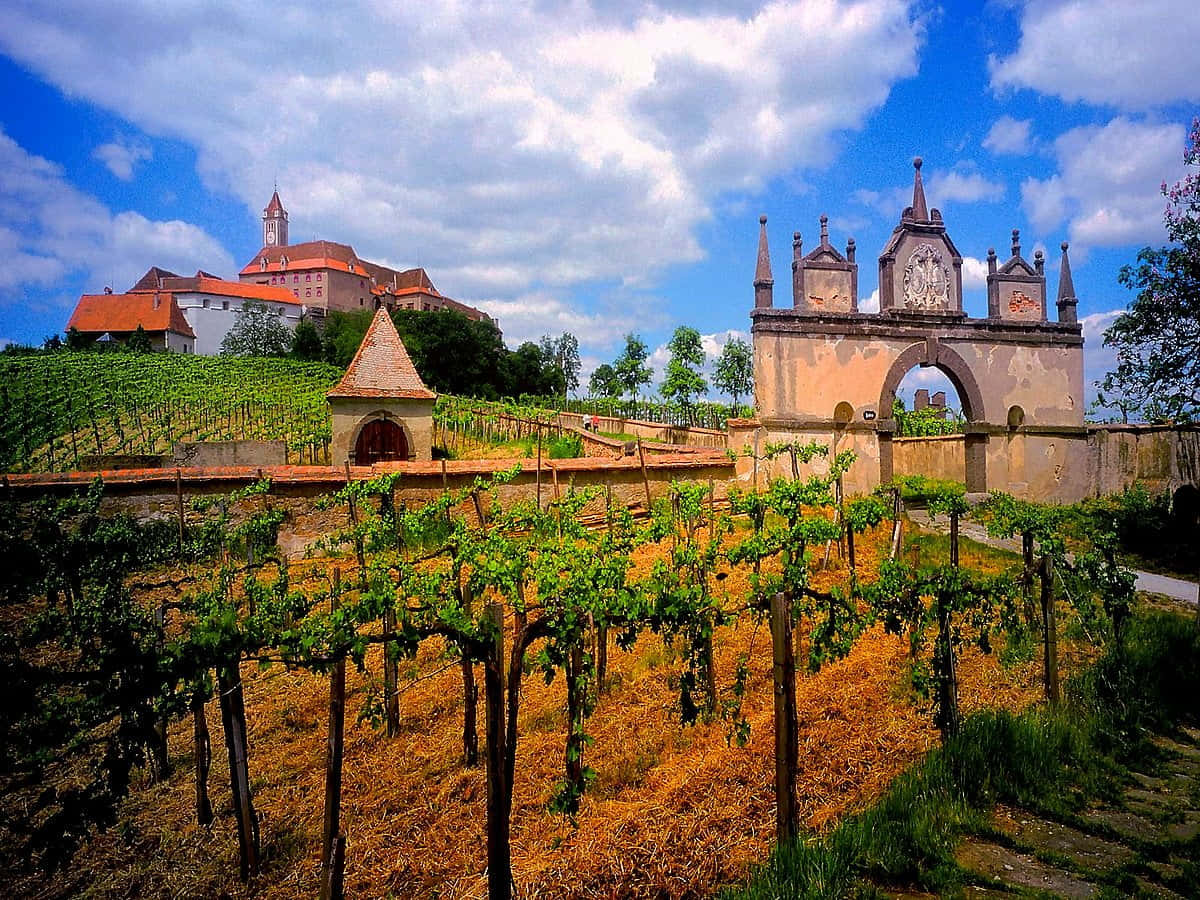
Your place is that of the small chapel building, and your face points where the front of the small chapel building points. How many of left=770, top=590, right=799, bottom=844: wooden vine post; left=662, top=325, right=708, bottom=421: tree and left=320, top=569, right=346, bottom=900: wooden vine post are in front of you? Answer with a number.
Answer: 2

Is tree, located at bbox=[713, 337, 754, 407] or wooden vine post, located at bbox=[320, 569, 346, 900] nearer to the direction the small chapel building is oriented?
the wooden vine post

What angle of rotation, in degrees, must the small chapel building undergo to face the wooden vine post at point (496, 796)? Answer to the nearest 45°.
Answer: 0° — it already faces it

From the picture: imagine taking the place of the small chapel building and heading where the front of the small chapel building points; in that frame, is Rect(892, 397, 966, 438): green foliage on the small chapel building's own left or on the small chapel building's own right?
on the small chapel building's own left

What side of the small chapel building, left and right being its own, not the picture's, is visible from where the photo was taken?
front

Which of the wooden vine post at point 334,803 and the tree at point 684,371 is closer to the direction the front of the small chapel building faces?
the wooden vine post

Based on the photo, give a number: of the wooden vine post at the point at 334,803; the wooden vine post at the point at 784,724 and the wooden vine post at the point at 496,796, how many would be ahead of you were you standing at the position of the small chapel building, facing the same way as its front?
3

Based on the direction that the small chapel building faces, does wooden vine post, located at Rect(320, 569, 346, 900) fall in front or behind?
in front

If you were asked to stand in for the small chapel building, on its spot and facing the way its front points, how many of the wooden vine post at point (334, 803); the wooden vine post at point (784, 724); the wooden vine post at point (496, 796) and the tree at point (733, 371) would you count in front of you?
3

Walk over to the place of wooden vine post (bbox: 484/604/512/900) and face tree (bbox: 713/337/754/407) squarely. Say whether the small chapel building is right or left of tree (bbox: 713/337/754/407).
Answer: left

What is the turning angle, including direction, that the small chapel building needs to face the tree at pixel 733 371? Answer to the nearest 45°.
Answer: approximately 135° to its left

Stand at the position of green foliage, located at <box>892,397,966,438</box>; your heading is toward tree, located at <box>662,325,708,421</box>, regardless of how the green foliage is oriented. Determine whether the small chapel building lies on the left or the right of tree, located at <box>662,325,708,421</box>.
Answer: left

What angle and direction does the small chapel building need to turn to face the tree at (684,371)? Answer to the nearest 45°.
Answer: approximately 135° to its left

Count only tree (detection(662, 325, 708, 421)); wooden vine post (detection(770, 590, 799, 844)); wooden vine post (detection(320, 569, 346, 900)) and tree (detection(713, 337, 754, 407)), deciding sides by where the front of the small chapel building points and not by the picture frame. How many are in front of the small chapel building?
2

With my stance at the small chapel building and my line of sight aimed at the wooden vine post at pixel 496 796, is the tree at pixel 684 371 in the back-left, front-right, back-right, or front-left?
back-left

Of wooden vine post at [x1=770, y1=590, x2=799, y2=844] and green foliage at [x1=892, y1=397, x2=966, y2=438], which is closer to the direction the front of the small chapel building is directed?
the wooden vine post

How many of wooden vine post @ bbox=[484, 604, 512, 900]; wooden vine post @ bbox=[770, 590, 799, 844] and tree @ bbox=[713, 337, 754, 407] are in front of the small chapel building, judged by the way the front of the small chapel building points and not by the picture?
2

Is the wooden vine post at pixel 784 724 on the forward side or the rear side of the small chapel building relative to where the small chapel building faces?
on the forward side

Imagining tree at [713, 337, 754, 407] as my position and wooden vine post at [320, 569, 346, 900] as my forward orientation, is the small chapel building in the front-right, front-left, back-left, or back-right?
front-right
